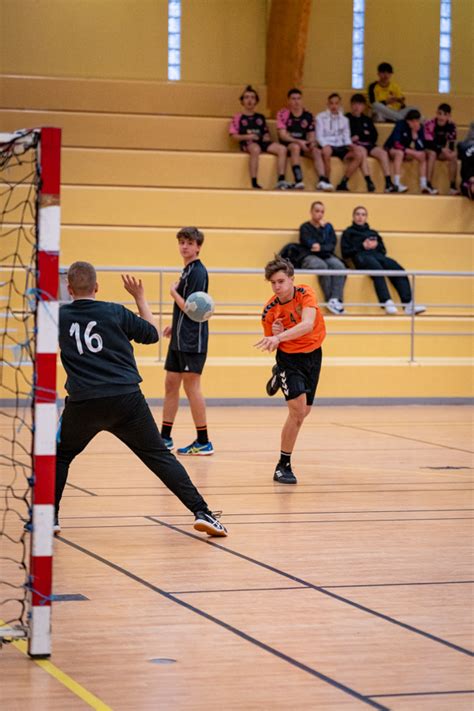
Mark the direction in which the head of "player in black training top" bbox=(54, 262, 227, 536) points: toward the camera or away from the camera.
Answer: away from the camera

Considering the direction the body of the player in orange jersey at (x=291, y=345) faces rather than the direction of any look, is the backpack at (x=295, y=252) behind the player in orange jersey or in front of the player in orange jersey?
behind

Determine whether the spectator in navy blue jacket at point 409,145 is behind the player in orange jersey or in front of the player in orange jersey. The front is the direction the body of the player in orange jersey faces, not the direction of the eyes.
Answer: behind

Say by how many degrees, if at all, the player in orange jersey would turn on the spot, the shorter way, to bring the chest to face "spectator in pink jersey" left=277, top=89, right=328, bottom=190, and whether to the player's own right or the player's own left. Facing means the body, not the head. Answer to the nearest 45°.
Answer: approximately 135° to the player's own right

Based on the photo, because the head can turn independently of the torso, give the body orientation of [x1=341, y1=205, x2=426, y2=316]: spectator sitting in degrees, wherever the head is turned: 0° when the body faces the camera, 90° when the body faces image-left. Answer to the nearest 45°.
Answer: approximately 315°

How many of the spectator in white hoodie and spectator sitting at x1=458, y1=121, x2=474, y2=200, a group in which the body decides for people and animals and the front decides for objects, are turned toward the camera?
2

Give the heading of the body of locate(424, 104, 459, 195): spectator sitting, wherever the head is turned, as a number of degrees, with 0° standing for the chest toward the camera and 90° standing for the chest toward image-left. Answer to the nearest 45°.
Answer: approximately 0°

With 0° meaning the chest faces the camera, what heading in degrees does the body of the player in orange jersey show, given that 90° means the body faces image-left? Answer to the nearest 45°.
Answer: approximately 45°

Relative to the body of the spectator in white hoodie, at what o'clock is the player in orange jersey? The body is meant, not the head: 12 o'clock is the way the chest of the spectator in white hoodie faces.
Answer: The player in orange jersey is roughly at 12 o'clock from the spectator in white hoodie.
